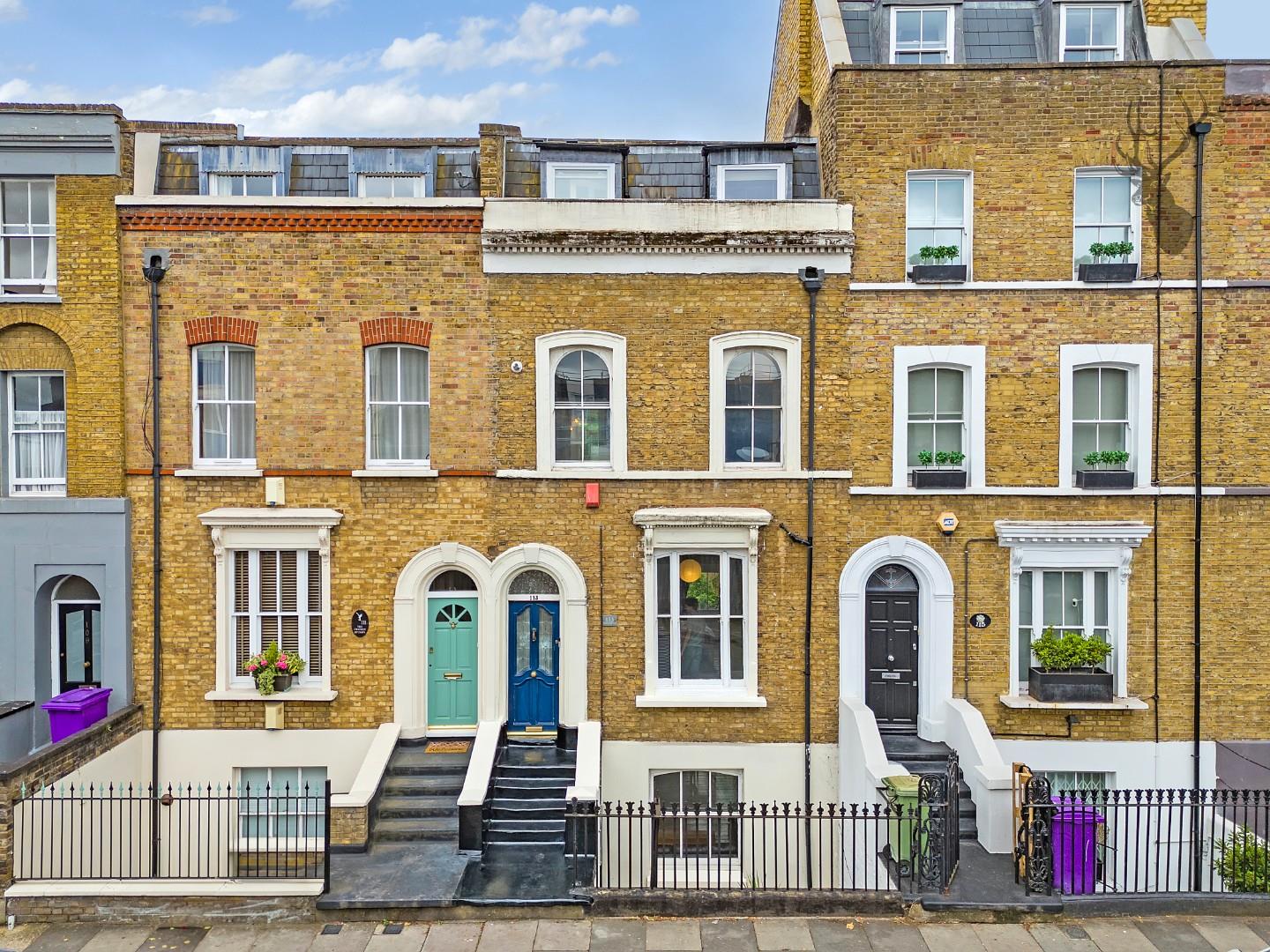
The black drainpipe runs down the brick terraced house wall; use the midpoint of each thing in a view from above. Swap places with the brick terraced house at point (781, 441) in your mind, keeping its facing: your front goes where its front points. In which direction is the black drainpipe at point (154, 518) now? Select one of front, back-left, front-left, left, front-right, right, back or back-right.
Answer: right

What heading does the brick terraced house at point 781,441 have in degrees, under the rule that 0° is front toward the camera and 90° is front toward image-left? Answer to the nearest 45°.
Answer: approximately 0°

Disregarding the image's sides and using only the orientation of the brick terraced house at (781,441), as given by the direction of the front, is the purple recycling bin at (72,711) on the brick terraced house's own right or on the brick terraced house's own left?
on the brick terraced house's own right
